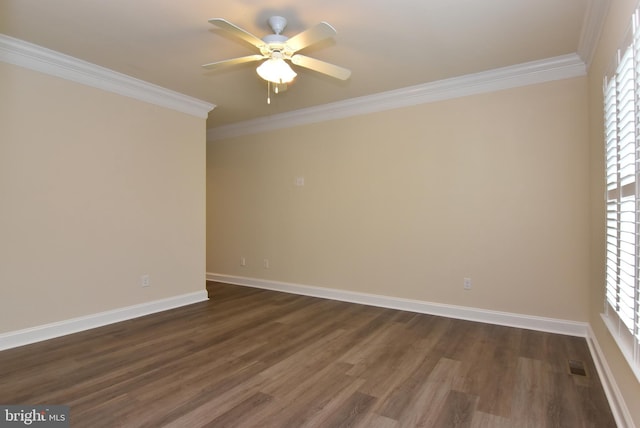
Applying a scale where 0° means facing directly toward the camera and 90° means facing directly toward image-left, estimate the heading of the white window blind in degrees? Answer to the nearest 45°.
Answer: approximately 90°

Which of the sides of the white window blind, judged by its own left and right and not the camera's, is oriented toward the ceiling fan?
front
